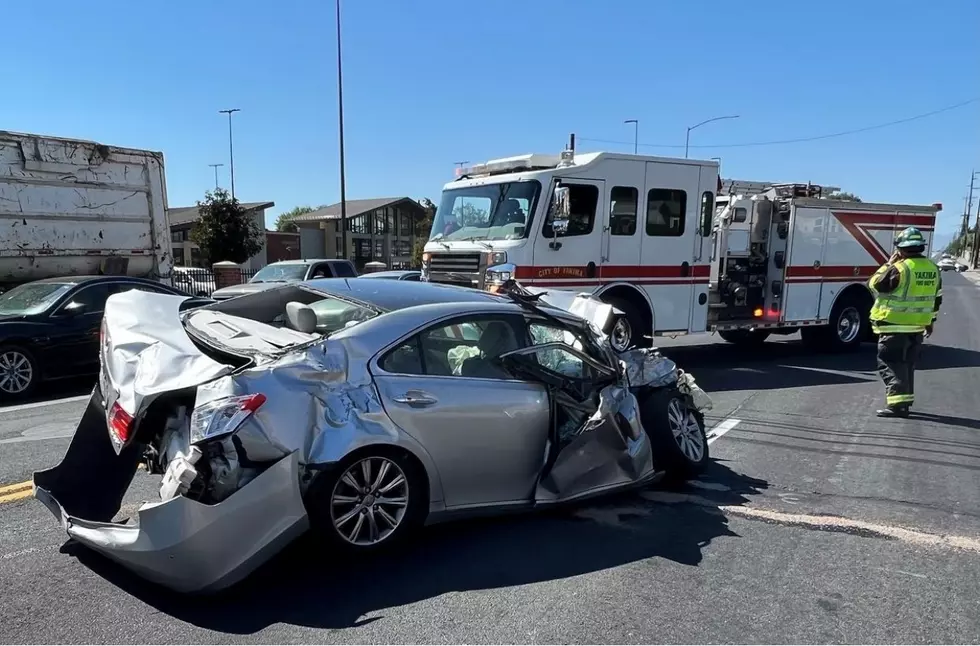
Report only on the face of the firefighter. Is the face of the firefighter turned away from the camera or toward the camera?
away from the camera

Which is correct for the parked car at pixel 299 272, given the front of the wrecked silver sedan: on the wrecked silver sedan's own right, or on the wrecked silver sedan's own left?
on the wrecked silver sedan's own left

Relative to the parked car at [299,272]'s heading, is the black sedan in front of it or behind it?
in front

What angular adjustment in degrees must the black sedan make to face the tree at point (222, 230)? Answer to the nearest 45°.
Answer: approximately 135° to its right

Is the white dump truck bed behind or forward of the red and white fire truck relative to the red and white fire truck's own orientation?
forward

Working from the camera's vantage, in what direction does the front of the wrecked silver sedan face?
facing away from the viewer and to the right of the viewer

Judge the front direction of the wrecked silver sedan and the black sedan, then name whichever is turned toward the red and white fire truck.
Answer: the wrecked silver sedan

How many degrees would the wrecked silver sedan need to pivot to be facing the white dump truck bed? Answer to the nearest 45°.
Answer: approximately 90° to its left

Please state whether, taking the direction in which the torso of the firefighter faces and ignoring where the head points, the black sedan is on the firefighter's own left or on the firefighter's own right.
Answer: on the firefighter's own left
